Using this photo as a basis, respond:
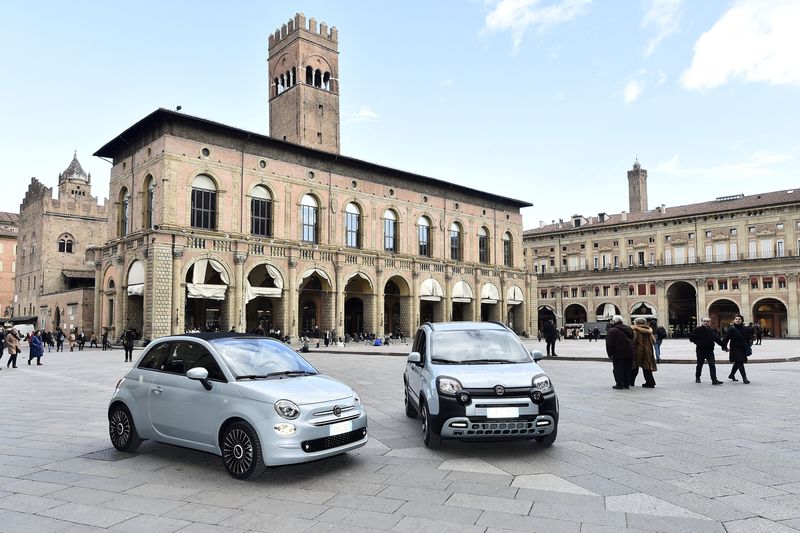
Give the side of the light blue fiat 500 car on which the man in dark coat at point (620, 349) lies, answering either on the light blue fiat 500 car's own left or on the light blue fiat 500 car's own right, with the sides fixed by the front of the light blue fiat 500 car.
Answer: on the light blue fiat 500 car's own left

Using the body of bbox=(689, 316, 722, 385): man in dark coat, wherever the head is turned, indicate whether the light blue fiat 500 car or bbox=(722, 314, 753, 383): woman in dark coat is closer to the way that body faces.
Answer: the light blue fiat 500 car

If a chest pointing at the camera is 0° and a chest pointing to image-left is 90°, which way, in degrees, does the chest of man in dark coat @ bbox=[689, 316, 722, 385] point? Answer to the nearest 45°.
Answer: approximately 0°

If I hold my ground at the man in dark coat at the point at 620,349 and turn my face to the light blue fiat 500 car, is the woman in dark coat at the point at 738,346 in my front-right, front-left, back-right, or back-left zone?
back-left

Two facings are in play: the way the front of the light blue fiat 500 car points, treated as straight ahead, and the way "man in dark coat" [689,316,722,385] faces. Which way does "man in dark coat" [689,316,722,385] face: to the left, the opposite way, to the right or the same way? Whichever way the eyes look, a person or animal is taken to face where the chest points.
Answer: to the right

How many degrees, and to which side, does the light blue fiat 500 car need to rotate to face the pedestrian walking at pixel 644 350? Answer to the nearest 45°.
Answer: approximately 90° to its left

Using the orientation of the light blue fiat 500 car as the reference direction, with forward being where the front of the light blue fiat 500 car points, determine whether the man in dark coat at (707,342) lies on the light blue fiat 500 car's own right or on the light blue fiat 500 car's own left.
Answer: on the light blue fiat 500 car's own left
